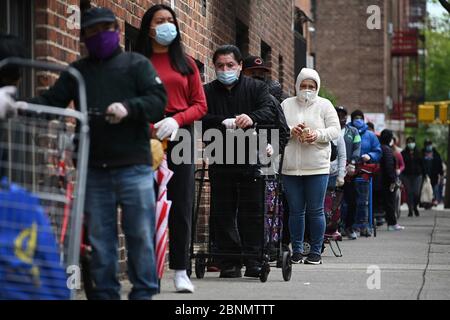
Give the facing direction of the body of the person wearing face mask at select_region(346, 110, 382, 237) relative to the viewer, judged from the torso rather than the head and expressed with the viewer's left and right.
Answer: facing the viewer and to the left of the viewer

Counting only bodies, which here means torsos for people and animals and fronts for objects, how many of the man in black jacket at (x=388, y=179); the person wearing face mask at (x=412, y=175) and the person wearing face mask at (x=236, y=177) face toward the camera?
2

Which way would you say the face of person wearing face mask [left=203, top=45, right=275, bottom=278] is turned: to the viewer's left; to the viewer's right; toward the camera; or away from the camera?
toward the camera

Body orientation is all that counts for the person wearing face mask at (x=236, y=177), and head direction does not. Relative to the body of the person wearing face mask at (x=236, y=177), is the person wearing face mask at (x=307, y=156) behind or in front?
behind

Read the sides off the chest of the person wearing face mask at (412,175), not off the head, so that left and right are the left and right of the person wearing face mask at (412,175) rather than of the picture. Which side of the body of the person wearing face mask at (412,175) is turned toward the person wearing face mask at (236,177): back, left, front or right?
front

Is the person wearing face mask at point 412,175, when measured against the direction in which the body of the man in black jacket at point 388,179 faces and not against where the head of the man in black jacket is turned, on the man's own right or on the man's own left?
on the man's own left

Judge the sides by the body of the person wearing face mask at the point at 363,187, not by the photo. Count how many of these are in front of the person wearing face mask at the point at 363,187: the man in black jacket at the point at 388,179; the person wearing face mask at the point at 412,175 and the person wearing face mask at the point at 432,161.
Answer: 0

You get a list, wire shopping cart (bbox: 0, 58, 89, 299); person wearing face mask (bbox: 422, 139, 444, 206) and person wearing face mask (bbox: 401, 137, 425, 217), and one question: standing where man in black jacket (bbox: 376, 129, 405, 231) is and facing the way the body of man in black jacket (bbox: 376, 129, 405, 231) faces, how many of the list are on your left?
2

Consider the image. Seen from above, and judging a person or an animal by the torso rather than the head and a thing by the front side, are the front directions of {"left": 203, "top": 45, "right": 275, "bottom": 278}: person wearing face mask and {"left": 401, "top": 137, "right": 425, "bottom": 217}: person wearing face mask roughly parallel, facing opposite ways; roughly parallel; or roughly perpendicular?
roughly parallel

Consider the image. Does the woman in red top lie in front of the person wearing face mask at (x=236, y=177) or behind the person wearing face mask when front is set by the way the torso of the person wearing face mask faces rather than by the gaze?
in front

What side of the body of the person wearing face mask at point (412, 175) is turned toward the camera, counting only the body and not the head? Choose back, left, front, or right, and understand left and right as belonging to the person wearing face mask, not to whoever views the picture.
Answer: front
